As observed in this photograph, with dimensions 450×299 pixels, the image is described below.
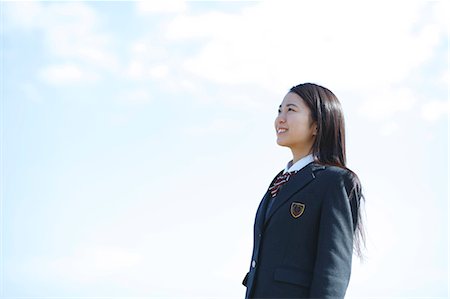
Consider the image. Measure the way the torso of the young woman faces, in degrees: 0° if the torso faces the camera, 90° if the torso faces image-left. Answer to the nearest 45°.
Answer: approximately 45°
